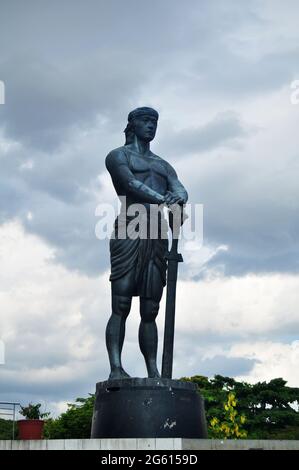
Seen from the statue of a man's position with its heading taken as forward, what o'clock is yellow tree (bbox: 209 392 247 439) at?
The yellow tree is roughly at 8 o'clock from the statue of a man.

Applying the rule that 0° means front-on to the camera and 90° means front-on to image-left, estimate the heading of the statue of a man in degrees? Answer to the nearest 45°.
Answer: approximately 315°

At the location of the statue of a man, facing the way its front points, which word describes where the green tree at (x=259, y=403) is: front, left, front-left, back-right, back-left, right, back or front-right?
back-left
